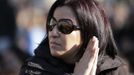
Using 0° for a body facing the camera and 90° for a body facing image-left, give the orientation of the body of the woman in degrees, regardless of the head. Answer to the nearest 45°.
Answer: approximately 45°

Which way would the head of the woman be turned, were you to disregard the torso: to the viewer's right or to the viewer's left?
to the viewer's left
